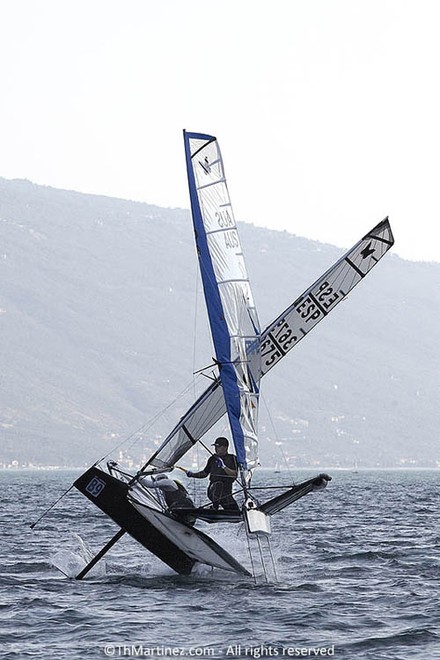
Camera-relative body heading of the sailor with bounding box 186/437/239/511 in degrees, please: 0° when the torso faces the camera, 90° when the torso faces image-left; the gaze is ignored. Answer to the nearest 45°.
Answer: approximately 45°
